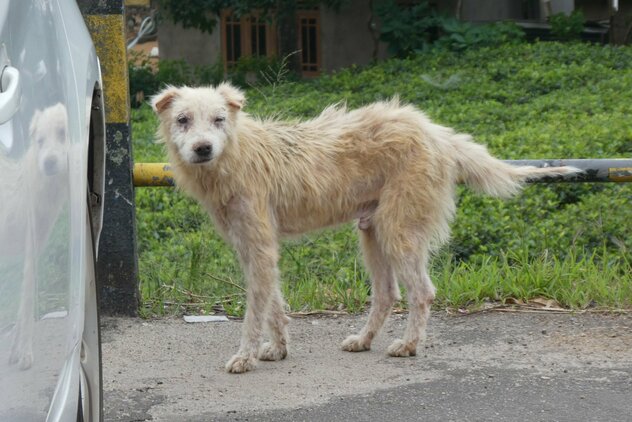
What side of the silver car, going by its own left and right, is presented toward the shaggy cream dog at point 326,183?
left

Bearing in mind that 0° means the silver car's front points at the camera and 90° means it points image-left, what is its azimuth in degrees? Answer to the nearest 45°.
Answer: approximately 45°

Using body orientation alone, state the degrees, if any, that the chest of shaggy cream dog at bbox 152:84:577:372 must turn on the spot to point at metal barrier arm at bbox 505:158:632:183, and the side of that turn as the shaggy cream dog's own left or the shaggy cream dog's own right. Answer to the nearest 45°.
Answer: approximately 180°

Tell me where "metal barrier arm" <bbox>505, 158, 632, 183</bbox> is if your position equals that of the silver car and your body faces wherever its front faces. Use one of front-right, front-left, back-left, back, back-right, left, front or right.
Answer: back

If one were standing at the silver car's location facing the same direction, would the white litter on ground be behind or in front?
behind

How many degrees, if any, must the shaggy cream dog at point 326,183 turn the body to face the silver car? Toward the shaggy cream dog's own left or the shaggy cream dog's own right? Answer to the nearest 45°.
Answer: approximately 90° to the shaggy cream dog's own left

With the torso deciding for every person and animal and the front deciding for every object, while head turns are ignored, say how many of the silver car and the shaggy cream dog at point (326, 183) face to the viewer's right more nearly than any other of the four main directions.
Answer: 0

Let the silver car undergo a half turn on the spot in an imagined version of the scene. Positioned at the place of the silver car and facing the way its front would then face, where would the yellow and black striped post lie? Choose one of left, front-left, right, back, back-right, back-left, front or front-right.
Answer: front-left

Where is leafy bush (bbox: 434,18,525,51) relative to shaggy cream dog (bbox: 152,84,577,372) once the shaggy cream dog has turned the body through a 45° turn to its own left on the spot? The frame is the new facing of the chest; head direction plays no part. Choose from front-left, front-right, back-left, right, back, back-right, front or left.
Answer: back-right

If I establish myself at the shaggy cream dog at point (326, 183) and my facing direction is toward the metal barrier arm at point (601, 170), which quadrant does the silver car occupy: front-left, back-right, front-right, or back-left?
back-right

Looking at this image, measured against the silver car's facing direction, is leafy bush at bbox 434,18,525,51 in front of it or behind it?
behind

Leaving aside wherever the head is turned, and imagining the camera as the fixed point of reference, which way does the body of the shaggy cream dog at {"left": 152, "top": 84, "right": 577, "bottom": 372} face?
to the viewer's left
